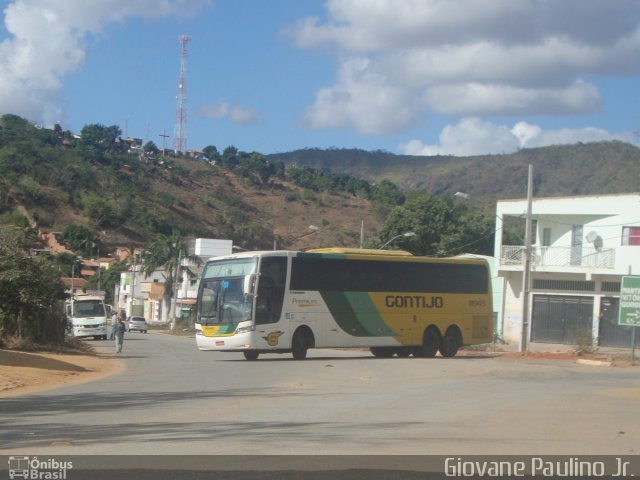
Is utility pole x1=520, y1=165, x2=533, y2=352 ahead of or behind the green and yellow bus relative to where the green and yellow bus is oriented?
behind

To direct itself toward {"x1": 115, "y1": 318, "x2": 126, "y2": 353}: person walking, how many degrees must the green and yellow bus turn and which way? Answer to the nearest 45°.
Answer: approximately 45° to its right

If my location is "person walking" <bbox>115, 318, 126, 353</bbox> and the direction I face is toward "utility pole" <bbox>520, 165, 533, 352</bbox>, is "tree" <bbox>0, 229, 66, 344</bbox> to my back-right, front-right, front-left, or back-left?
back-left

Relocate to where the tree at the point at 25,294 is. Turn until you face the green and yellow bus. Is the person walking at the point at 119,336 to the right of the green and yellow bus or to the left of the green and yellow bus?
left

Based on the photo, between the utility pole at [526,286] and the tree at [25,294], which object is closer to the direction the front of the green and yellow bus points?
the tree

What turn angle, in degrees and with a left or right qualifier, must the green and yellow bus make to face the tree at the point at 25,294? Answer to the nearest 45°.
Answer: approximately 45° to its right

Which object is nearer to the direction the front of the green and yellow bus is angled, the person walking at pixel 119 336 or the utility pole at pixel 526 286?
the person walking

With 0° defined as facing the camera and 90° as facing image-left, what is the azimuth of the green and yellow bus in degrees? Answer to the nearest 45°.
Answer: approximately 45°
